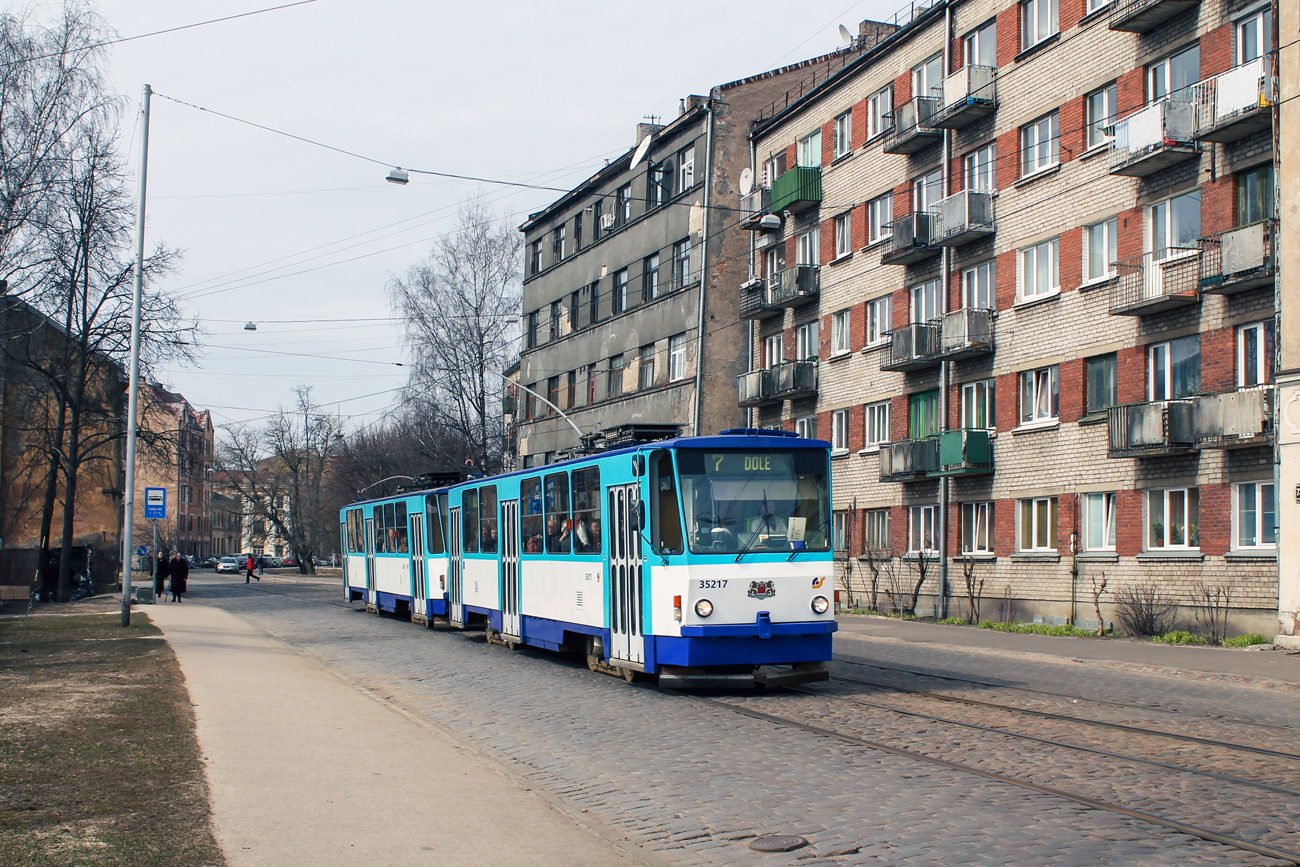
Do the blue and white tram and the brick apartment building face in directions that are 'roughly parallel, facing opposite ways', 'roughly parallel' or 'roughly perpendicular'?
roughly perpendicular

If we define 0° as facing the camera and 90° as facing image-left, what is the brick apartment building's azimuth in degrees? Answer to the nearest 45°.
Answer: approximately 45°

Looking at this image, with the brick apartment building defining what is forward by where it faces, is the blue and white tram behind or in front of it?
in front

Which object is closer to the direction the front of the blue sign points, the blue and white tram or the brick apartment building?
the blue and white tram

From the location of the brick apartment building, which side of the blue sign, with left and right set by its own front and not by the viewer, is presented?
left

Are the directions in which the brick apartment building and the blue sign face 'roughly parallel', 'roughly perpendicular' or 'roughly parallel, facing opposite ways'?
roughly perpendicular

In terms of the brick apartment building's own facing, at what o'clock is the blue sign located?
The blue sign is roughly at 1 o'clock from the brick apartment building.

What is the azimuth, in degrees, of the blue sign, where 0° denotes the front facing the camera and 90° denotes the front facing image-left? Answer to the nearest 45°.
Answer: approximately 0°

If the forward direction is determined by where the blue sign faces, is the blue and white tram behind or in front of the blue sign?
in front
